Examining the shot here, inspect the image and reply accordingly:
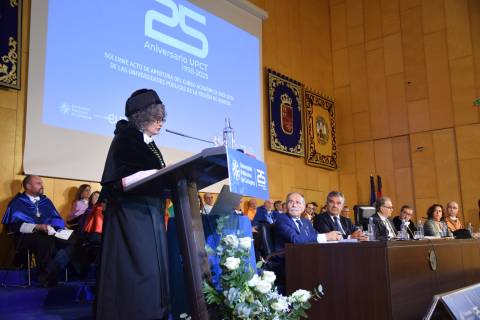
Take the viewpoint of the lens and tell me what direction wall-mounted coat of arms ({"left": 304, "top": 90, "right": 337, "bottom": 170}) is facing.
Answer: facing the viewer and to the right of the viewer

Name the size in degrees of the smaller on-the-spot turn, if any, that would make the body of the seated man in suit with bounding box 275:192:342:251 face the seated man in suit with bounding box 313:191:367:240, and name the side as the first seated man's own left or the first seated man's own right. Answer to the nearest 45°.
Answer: approximately 90° to the first seated man's own left

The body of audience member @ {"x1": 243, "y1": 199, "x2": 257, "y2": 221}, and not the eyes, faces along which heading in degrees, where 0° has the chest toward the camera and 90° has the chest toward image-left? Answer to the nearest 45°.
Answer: approximately 315°

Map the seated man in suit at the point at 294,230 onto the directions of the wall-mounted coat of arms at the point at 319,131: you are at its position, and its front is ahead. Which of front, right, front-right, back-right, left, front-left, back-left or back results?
front-right

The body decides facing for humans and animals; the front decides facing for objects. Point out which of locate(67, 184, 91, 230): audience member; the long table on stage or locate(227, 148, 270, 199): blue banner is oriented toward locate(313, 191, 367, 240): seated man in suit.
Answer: the audience member

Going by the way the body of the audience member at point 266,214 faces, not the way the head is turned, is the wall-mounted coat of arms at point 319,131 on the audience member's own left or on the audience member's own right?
on the audience member's own left

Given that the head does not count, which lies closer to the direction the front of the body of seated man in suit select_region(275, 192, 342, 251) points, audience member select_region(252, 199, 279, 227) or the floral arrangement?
the floral arrangement

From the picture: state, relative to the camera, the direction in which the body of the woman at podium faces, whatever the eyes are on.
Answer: to the viewer's right

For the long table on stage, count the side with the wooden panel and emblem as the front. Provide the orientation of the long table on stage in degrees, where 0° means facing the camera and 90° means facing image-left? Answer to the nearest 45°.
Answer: approximately 315°

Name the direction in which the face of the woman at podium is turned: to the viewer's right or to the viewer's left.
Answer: to the viewer's right
